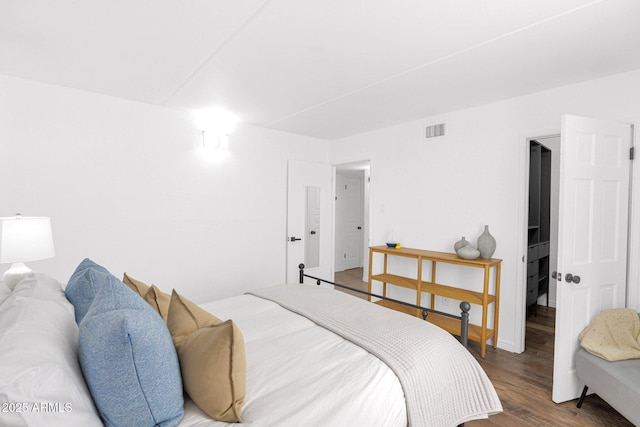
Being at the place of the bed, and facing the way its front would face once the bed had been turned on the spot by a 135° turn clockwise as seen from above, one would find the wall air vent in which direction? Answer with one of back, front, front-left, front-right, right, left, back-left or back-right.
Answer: back-left

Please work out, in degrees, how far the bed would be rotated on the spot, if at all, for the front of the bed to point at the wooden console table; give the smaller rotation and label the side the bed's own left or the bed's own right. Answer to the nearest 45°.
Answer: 0° — it already faces it

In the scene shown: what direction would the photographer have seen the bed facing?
facing away from the viewer and to the right of the viewer

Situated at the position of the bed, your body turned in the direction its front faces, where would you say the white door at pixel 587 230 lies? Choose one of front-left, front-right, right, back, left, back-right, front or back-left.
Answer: front-right

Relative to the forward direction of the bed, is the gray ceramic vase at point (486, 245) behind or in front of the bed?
in front

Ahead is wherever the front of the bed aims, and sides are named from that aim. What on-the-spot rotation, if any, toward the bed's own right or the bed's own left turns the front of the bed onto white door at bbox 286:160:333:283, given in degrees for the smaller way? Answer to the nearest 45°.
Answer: approximately 45° to the bed's own left
